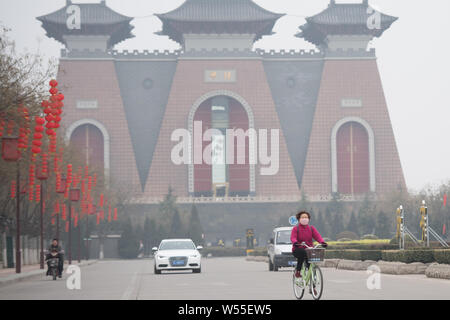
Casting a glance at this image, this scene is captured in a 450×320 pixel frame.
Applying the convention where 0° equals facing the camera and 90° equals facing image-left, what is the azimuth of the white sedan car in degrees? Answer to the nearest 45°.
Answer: approximately 0°

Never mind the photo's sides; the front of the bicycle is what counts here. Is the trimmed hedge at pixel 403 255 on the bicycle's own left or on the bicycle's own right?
on the bicycle's own left

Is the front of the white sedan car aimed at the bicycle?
yes

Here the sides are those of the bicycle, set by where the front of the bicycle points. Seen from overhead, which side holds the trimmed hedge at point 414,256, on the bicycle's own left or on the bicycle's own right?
on the bicycle's own left

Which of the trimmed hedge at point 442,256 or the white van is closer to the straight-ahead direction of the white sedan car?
the trimmed hedge

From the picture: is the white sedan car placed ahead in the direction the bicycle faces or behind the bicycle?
behind

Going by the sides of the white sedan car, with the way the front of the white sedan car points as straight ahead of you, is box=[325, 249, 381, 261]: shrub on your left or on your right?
on your left

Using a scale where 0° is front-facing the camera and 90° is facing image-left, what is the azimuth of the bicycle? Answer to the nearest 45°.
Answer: approximately 315°
